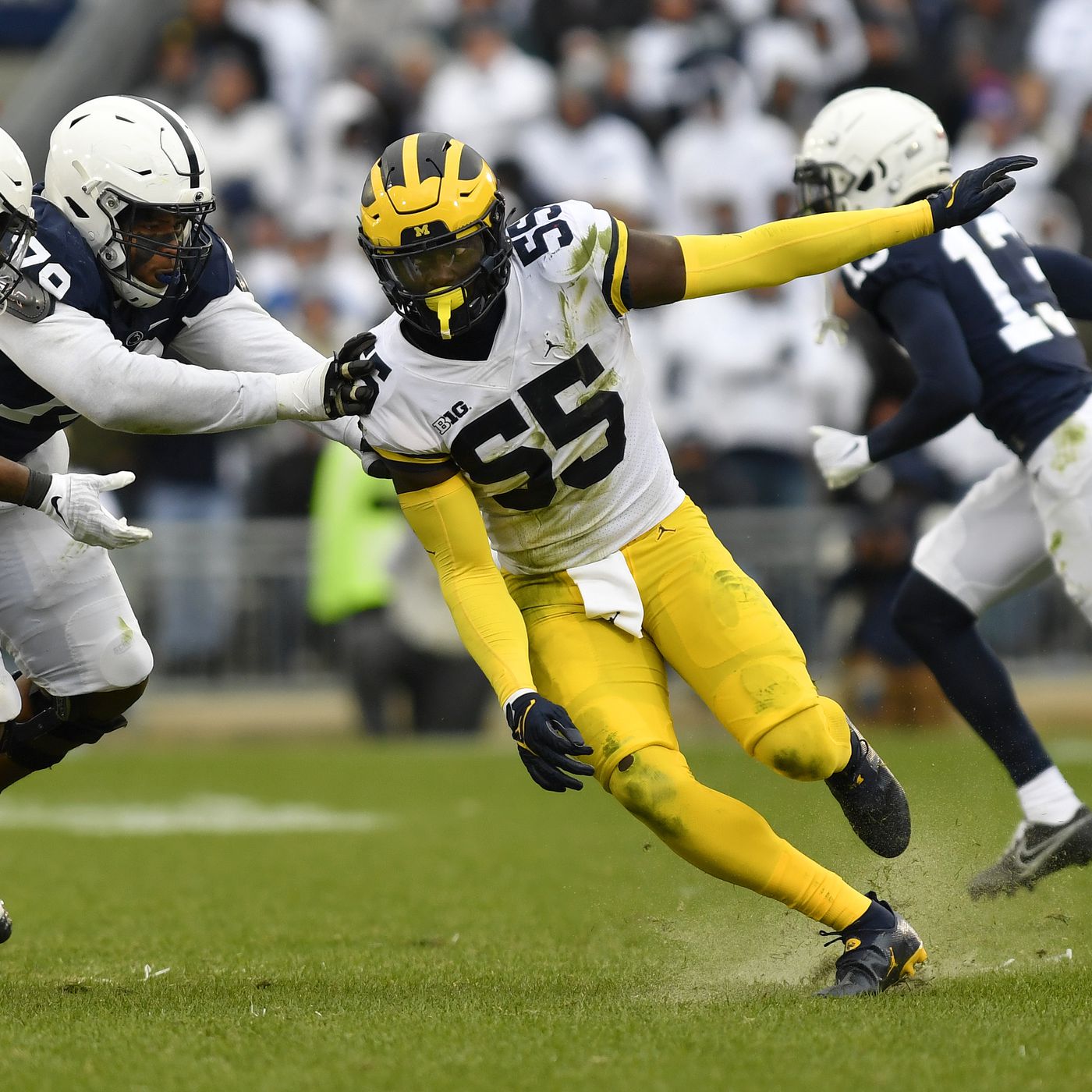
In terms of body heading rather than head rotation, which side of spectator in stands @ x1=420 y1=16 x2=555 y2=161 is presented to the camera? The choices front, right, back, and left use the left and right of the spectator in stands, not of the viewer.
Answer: front

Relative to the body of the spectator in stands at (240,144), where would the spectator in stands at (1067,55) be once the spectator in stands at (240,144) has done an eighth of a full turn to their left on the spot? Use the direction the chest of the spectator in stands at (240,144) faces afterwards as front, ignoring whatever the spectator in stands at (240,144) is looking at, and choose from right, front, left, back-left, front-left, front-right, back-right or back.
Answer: front-left

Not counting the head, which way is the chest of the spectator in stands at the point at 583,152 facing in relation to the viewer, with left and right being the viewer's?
facing the viewer

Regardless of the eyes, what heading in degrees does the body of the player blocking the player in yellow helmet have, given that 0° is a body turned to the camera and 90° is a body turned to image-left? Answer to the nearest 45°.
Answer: approximately 315°

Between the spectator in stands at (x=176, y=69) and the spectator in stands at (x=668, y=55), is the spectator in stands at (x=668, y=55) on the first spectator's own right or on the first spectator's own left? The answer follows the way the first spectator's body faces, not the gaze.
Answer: on the first spectator's own left

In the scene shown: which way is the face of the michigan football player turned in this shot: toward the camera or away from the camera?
toward the camera

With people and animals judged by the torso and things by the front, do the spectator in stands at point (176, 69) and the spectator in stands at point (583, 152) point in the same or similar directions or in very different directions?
same or similar directions

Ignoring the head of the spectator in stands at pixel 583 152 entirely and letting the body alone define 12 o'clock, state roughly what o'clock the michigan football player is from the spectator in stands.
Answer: The michigan football player is roughly at 12 o'clock from the spectator in stands.

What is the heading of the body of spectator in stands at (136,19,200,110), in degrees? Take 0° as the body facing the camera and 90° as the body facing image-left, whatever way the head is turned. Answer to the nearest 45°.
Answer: approximately 0°

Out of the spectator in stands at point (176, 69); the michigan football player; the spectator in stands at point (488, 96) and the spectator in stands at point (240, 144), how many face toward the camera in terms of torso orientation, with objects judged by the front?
4

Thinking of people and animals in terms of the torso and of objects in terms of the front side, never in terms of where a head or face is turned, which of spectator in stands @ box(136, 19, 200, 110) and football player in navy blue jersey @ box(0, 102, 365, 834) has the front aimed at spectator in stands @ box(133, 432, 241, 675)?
spectator in stands @ box(136, 19, 200, 110)

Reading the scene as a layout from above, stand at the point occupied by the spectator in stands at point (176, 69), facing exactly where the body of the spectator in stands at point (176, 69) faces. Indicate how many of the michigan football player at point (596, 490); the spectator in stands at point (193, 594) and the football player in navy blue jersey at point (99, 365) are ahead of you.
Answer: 3

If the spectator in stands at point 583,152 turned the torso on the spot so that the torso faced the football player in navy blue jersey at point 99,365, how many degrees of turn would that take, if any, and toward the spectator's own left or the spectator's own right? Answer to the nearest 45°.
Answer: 0° — they already face them

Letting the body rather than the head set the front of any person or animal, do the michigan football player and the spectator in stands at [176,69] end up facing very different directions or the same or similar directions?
same or similar directions

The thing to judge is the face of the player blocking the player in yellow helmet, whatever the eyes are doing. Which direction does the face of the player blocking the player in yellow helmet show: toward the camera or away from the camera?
toward the camera

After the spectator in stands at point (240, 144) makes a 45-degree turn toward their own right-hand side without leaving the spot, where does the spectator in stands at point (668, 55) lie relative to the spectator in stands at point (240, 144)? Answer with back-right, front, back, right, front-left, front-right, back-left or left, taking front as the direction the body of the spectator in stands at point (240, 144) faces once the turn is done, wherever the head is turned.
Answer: back-left
